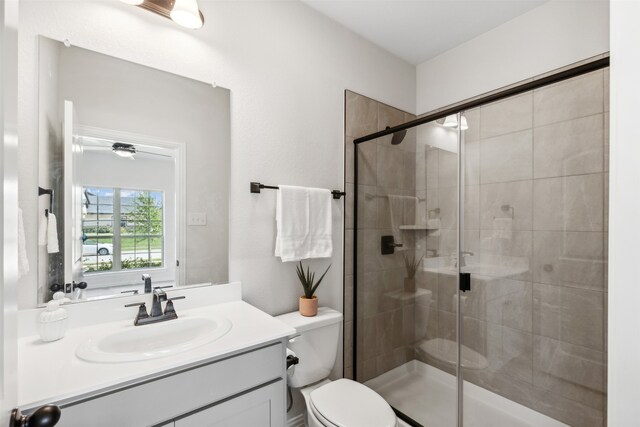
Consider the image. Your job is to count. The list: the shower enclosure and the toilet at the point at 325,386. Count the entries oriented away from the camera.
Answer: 0

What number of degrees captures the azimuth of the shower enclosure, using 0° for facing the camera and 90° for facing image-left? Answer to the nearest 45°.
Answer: approximately 45°

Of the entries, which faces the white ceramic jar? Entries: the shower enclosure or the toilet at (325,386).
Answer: the shower enclosure

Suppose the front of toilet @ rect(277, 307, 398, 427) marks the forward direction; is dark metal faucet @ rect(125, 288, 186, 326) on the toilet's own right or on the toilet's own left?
on the toilet's own right

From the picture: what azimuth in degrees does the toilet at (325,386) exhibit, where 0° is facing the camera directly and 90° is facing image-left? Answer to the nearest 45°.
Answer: approximately 315°

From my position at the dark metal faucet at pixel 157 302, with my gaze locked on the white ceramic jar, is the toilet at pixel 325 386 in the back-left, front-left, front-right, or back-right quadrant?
back-left

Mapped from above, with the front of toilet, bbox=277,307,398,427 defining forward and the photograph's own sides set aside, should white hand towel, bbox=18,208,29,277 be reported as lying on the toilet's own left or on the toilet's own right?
on the toilet's own right

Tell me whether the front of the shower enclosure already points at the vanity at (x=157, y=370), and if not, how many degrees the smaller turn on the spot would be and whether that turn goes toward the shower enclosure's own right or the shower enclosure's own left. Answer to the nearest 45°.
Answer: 0° — it already faces it

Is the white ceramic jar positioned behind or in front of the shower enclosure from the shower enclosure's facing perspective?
in front

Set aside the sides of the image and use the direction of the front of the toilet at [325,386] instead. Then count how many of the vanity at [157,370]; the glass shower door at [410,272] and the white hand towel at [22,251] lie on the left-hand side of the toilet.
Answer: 1

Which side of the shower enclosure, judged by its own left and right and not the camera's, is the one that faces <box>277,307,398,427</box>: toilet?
front
